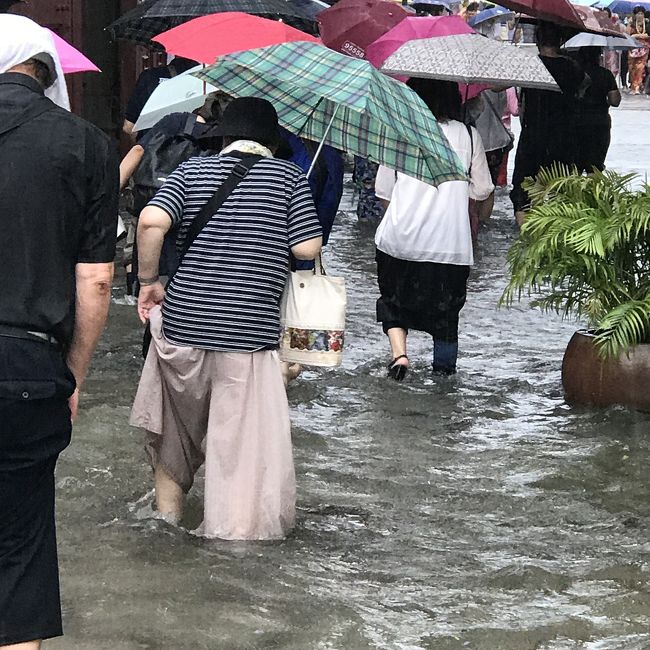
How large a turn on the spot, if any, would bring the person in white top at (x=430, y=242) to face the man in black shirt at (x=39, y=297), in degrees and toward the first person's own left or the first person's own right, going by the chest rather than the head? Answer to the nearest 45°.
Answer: approximately 180°

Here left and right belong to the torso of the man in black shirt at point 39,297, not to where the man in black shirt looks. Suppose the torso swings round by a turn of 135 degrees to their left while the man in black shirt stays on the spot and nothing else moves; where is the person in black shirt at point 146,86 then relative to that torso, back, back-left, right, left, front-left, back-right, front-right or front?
back-right

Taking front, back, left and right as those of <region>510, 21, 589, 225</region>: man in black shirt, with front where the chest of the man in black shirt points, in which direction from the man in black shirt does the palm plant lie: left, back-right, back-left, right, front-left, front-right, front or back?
back

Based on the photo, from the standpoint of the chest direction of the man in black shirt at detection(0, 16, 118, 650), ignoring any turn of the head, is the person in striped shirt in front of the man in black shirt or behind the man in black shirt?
in front

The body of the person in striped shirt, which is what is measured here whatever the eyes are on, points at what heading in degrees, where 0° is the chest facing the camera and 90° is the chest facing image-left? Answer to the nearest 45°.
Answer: approximately 180°

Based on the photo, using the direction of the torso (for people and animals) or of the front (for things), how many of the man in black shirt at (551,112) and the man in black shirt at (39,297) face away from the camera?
2

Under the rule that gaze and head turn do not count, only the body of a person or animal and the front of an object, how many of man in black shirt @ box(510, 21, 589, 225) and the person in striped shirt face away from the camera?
2

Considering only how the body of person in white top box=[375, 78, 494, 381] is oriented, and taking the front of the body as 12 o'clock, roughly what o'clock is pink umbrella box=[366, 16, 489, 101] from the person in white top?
The pink umbrella is roughly at 12 o'clock from the person in white top.

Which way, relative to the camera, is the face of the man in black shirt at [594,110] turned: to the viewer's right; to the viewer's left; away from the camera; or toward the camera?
away from the camera

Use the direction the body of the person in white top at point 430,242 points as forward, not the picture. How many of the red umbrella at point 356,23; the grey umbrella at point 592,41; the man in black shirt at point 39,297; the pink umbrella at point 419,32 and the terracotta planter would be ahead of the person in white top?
3

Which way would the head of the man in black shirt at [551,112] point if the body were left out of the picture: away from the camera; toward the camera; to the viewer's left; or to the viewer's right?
away from the camera

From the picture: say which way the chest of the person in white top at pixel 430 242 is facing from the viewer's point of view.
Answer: away from the camera

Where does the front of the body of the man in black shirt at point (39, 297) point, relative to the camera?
away from the camera

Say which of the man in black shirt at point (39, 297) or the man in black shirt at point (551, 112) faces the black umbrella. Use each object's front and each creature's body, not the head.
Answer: the man in black shirt at point (39, 297)

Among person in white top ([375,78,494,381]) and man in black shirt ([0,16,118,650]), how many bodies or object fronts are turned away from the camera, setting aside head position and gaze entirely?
2

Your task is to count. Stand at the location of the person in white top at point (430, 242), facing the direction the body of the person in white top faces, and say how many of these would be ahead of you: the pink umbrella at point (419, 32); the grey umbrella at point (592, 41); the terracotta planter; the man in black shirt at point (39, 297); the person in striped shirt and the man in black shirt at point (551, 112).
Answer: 3

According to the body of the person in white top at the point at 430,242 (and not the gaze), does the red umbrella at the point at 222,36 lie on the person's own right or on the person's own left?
on the person's own left
